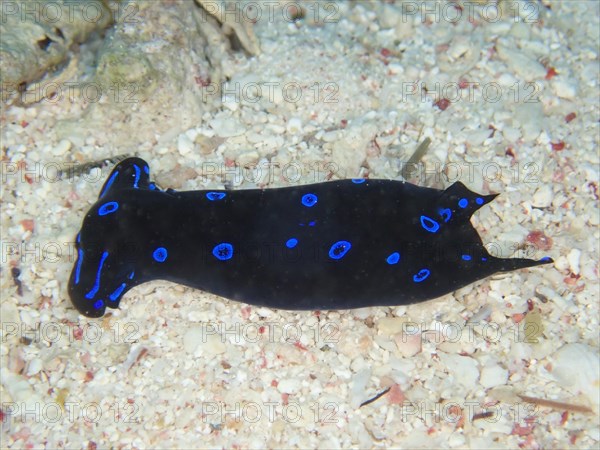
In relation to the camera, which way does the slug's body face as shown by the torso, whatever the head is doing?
to the viewer's left

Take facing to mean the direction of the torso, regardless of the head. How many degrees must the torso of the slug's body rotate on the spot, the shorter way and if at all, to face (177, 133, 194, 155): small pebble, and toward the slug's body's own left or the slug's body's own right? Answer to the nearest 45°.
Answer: approximately 45° to the slug's body's own right
